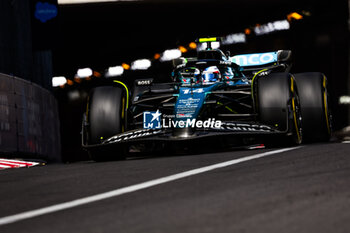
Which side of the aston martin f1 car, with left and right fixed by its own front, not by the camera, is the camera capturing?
front
